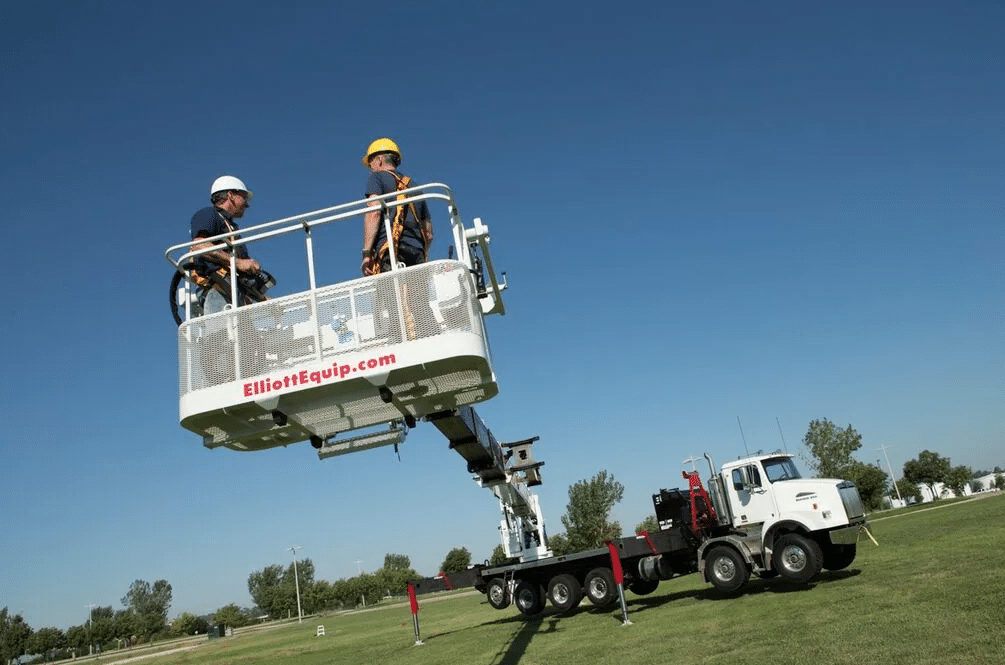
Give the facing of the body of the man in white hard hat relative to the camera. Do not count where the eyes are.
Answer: to the viewer's right

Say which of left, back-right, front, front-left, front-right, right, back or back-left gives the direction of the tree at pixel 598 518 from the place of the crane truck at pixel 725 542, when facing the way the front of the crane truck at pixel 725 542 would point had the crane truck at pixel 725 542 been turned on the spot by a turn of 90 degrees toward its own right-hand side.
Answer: back-right

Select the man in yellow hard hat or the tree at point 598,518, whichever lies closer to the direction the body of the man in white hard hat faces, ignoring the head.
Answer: the man in yellow hard hat

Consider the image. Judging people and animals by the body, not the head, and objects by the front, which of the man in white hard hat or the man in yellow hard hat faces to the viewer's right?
the man in white hard hat

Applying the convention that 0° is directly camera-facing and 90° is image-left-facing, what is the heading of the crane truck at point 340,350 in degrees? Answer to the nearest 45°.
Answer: approximately 315°

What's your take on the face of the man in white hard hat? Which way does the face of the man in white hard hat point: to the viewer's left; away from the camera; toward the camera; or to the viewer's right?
to the viewer's right

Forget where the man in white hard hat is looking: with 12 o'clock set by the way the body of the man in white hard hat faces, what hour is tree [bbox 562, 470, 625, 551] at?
The tree is roughly at 10 o'clock from the man in white hard hat.

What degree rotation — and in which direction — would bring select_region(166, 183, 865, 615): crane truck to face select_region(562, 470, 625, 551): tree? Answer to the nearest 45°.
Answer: approximately 135° to its left

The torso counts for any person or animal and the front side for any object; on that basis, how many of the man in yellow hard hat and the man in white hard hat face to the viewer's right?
1
